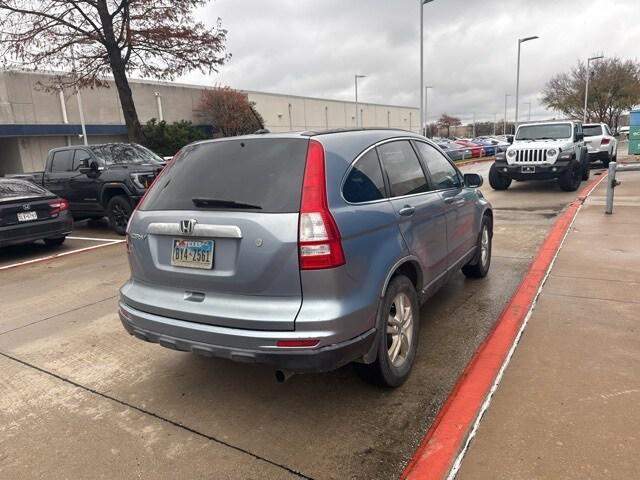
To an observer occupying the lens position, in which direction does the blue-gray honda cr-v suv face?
facing away from the viewer and to the right of the viewer

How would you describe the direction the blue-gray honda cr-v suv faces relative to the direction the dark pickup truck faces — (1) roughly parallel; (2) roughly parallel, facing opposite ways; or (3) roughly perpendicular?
roughly perpendicular

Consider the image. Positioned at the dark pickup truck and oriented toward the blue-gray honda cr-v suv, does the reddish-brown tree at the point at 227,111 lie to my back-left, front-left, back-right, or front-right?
back-left

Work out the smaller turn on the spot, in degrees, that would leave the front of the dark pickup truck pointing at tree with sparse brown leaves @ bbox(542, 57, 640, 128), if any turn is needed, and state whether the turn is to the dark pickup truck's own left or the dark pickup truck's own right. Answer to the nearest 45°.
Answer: approximately 90° to the dark pickup truck's own left

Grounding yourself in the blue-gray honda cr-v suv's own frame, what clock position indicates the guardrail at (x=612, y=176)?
The guardrail is roughly at 12 o'clock from the blue-gray honda cr-v suv.

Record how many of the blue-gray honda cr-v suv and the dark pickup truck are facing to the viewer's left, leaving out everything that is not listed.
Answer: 0

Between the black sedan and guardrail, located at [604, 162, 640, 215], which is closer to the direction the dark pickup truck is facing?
the guardrail

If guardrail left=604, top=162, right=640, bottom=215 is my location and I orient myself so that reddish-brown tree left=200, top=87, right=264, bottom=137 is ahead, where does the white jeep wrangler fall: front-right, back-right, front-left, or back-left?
front-right

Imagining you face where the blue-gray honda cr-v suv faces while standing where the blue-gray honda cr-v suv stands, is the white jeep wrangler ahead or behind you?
ahead

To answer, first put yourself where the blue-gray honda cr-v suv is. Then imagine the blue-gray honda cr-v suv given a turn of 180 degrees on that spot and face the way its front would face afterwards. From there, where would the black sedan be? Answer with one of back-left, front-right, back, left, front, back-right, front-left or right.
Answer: right

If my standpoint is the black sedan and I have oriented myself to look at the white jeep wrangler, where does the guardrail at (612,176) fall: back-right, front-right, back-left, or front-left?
front-right

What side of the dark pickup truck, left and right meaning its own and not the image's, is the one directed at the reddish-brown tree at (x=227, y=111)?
left

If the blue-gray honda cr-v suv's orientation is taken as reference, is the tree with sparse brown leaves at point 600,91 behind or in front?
in front

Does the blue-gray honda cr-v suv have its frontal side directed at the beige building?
no

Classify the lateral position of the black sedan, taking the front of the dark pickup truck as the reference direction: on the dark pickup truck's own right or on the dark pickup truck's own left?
on the dark pickup truck's own right

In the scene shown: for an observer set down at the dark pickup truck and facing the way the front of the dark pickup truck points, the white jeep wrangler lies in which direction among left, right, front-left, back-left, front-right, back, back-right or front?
front-left

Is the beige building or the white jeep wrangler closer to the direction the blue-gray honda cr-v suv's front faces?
the white jeep wrangler
